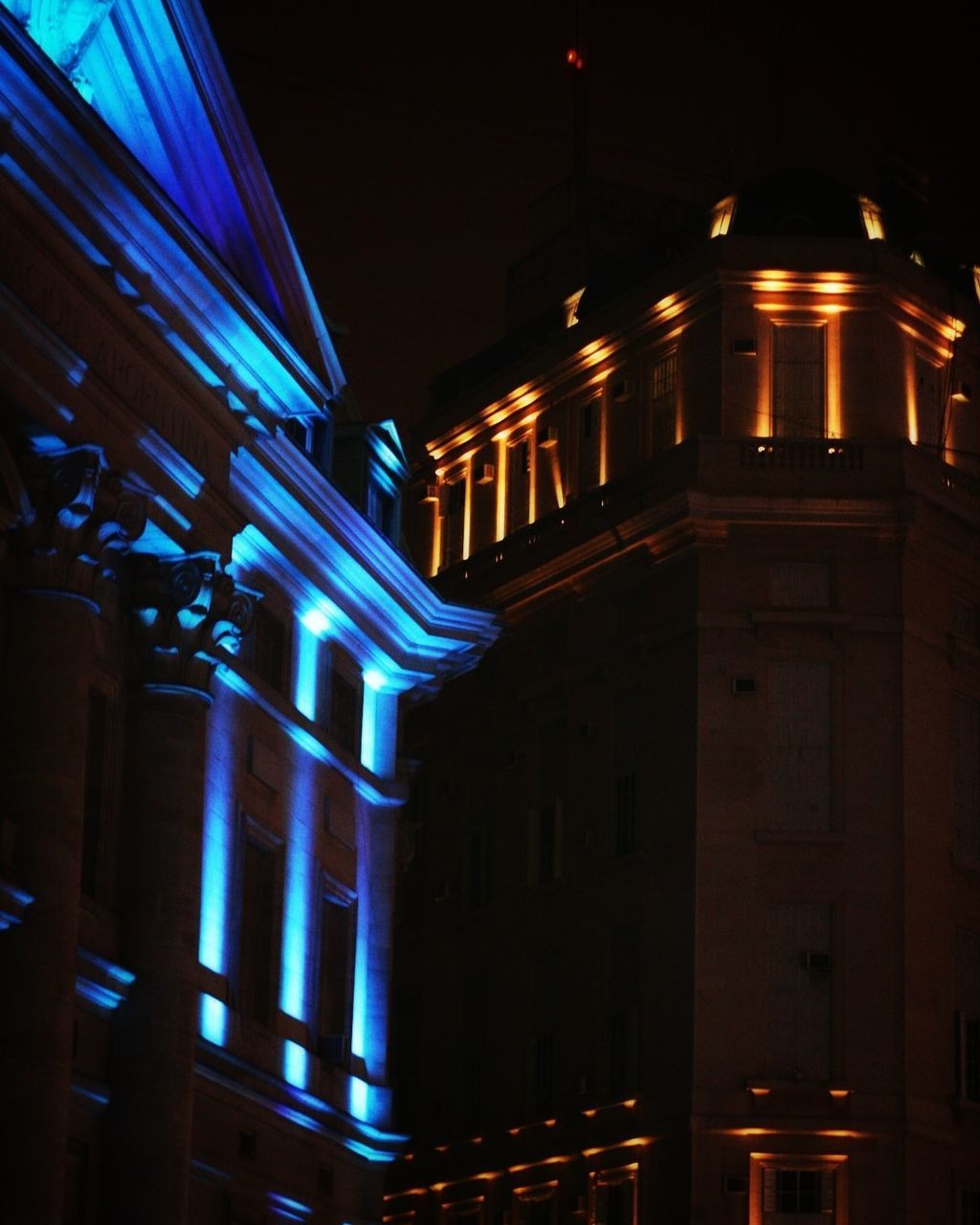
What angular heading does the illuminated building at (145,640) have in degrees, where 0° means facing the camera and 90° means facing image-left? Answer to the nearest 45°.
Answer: approximately 315°
